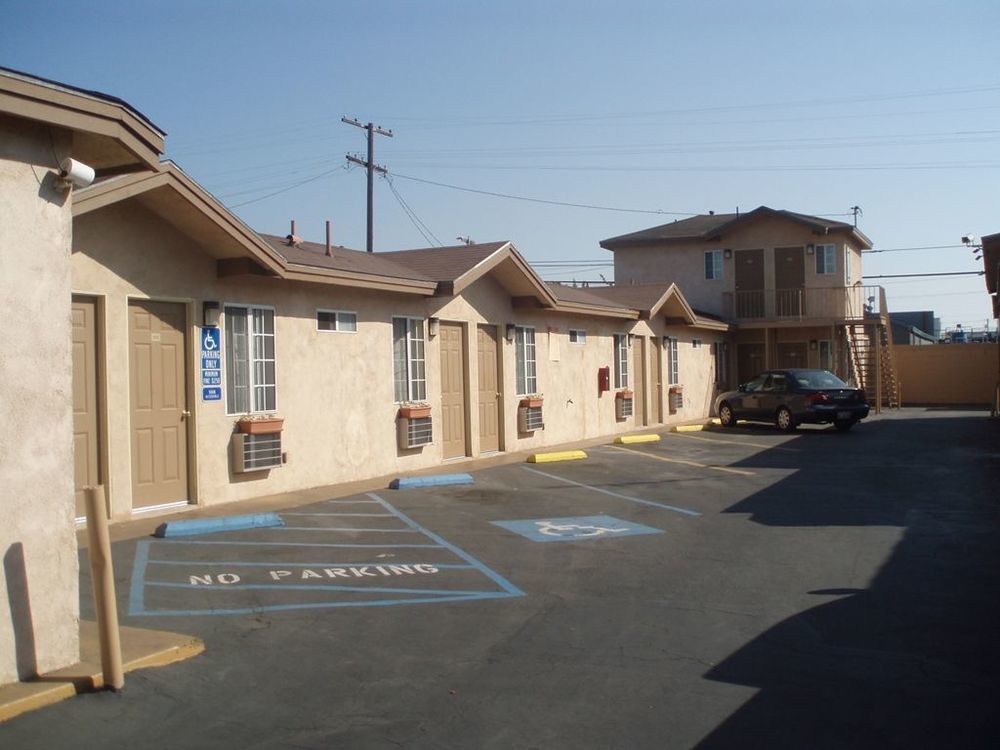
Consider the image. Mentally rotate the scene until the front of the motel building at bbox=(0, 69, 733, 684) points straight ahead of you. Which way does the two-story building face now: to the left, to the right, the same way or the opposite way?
to the right

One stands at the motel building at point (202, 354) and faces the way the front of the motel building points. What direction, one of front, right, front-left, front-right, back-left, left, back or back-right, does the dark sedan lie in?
left

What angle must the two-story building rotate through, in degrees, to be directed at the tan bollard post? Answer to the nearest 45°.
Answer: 0° — it already faces it

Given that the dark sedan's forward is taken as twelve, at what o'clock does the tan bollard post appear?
The tan bollard post is roughly at 8 o'clock from the dark sedan.

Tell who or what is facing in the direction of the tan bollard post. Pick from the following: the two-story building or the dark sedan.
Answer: the two-story building

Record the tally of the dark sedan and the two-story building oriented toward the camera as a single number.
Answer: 1

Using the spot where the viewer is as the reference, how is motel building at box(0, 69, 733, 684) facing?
facing the viewer and to the right of the viewer

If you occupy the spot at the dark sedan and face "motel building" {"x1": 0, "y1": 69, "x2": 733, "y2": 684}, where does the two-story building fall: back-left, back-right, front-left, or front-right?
back-right

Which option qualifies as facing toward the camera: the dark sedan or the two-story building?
the two-story building

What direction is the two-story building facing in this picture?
toward the camera

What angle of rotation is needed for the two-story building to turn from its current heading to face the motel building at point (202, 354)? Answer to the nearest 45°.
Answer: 0° — it already faces it

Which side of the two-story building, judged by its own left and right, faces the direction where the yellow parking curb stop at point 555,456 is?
front

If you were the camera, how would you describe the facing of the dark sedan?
facing away from the viewer and to the left of the viewer
